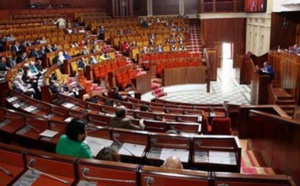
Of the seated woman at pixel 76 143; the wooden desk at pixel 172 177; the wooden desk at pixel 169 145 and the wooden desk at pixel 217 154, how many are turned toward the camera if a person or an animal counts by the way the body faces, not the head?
3

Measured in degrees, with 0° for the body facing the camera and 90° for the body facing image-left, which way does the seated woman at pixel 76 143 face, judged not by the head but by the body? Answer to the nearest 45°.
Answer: approximately 225°

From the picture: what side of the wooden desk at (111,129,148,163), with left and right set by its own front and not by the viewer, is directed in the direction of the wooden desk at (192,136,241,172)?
left

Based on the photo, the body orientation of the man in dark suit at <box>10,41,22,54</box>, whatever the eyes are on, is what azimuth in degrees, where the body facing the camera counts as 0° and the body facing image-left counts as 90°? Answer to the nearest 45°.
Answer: approximately 315°

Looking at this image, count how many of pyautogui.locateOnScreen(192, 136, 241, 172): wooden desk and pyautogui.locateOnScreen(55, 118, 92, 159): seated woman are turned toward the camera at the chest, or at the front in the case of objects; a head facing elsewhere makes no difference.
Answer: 1

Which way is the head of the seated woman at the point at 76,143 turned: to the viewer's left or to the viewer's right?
to the viewer's right

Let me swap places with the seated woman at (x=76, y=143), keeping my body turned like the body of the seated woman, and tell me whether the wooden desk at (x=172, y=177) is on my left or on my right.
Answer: on my right

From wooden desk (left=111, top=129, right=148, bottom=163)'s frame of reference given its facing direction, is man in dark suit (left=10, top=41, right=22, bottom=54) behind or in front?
behind

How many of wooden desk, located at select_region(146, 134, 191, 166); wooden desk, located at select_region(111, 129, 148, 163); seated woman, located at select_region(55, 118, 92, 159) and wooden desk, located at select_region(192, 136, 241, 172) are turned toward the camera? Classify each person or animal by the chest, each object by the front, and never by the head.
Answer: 3
